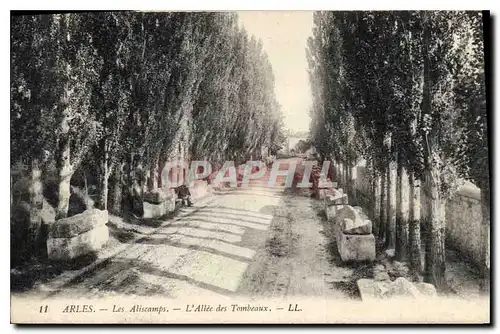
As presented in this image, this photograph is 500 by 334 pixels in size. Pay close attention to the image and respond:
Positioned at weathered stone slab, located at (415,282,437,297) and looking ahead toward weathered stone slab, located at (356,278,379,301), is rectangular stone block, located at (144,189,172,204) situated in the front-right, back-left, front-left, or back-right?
front-right
